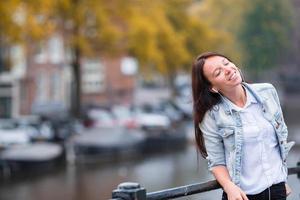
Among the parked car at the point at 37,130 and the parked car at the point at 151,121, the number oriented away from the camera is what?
0
